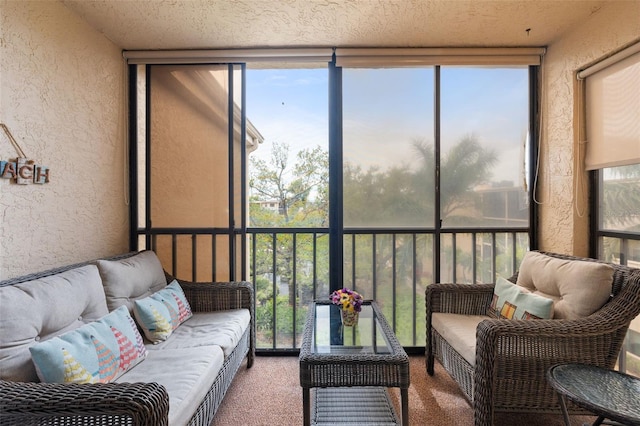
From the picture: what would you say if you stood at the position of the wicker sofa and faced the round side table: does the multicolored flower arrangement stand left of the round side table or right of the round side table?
left

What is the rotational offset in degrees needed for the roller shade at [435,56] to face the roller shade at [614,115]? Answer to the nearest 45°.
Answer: approximately 90° to its left

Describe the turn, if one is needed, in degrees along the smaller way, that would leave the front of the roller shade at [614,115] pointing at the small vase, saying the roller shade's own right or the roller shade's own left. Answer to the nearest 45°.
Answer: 0° — it already faces it

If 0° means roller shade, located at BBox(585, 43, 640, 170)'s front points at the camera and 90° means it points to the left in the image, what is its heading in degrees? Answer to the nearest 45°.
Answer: approximately 45°

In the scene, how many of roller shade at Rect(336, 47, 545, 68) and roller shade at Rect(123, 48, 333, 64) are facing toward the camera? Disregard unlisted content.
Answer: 2

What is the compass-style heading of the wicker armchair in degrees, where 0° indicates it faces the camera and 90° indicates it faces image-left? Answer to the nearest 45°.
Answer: approximately 45°
